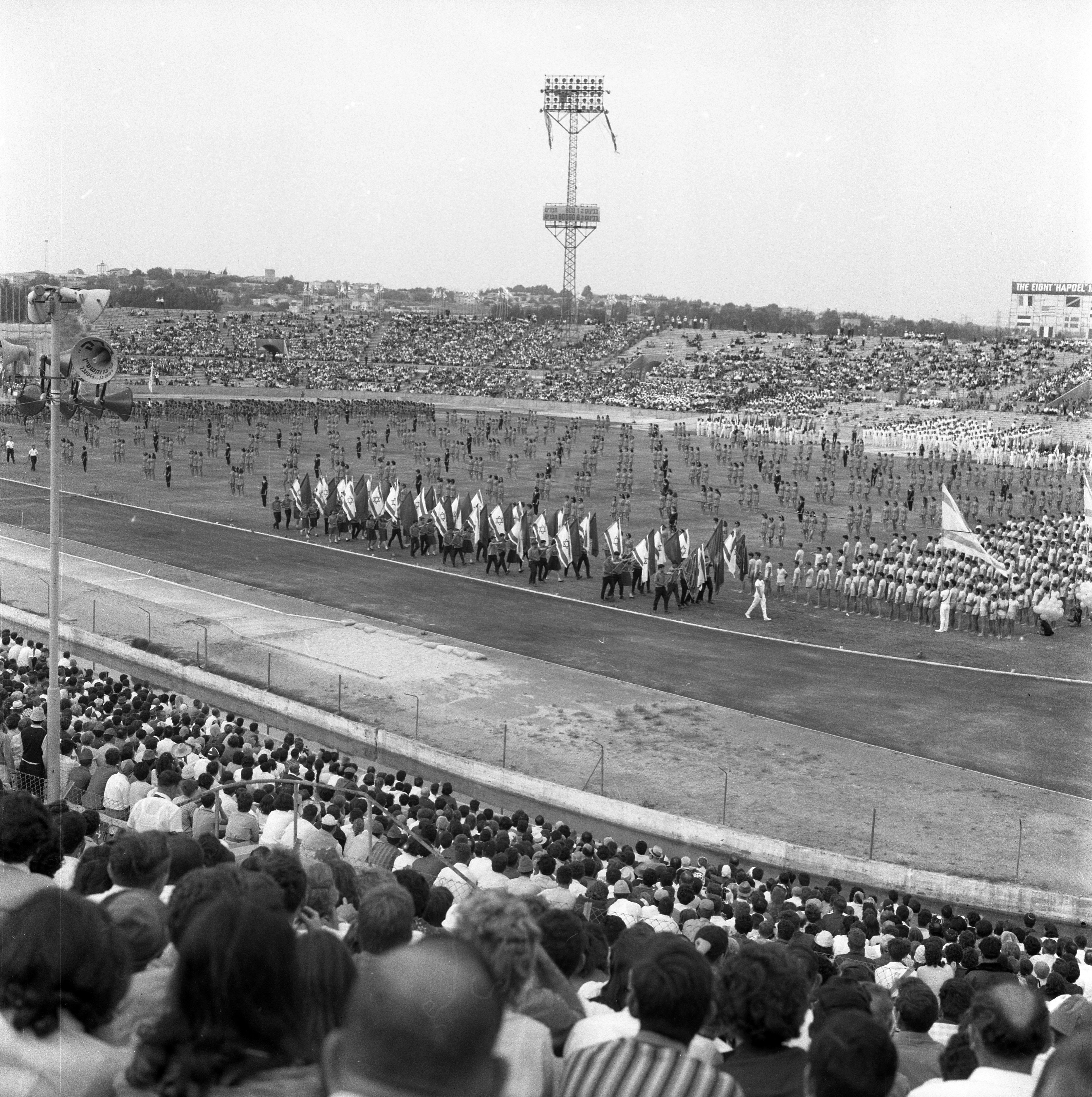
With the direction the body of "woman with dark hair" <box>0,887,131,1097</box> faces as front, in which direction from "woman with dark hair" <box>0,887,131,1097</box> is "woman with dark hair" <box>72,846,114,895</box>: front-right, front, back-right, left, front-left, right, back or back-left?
front-left

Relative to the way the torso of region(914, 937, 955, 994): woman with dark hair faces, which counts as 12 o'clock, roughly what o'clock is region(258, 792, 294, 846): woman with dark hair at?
region(258, 792, 294, 846): woman with dark hair is roughly at 9 o'clock from region(914, 937, 955, 994): woman with dark hair.

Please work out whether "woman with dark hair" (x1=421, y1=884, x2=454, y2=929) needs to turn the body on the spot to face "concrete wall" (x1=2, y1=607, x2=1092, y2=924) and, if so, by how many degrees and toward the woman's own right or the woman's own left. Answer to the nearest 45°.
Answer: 0° — they already face it

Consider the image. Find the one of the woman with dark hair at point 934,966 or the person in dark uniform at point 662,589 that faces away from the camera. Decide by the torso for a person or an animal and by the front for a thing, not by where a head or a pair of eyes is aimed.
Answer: the woman with dark hair

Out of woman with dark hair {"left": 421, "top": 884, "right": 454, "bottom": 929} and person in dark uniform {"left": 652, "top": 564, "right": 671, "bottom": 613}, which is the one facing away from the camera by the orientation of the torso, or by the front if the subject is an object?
the woman with dark hair

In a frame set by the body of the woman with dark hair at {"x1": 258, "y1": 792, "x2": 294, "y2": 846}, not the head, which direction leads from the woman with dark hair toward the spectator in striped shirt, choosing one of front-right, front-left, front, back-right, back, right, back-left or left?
back-right

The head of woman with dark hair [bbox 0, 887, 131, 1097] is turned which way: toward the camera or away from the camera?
away from the camera

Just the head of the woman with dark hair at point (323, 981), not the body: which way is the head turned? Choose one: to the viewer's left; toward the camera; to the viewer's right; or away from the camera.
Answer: away from the camera

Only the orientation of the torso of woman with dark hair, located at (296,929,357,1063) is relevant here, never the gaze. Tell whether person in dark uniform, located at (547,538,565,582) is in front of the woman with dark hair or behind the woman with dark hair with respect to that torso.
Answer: in front

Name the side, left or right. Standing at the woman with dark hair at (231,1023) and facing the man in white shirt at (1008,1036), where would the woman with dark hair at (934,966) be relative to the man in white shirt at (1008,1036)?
left

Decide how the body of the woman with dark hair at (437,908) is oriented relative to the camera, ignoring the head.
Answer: away from the camera

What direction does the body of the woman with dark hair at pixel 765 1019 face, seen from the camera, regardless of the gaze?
away from the camera

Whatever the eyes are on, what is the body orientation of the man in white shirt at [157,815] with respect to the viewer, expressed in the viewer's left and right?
facing away from the viewer and to the right of the viewer

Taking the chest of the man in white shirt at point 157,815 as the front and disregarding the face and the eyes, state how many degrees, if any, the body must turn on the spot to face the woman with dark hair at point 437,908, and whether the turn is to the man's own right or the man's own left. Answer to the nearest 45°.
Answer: approximately 135° to the man's own right

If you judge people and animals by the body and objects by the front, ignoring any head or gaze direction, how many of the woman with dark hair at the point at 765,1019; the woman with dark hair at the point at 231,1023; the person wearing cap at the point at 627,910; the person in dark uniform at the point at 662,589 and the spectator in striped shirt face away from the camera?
4

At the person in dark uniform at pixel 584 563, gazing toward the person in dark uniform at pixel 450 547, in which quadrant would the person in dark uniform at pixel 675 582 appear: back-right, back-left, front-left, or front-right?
back-left

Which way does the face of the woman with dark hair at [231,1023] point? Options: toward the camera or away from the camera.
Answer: away from the camera
